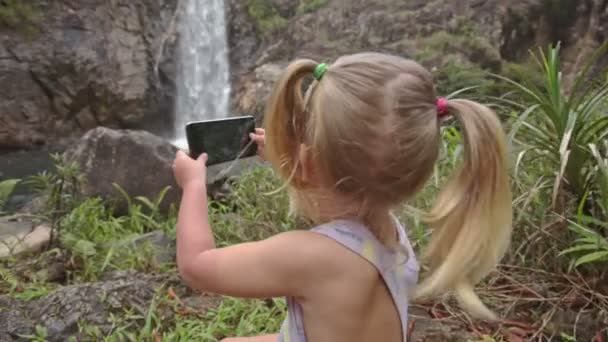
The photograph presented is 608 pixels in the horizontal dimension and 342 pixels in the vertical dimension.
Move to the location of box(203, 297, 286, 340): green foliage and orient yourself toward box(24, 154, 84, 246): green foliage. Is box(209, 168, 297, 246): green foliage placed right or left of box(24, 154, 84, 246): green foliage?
right

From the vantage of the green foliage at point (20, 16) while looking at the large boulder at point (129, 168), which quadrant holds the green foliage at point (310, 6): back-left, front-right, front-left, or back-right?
front-left

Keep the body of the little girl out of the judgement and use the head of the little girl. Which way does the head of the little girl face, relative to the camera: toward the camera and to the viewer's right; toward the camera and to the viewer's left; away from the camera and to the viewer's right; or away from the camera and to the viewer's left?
away from the camera and to the viewer's left

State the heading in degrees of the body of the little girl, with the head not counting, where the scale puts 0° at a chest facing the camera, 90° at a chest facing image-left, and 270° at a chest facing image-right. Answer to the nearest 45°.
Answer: approximately 135°

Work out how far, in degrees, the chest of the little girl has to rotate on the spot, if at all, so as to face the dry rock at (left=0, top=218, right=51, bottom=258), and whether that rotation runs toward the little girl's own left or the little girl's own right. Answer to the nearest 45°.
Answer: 0° — they already face it

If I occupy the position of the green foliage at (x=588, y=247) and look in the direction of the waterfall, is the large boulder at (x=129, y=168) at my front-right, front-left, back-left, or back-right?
front-left

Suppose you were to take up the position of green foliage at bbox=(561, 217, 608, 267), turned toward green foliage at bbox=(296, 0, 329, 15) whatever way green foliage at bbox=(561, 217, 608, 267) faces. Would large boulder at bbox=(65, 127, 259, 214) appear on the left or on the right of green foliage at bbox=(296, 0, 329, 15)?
left

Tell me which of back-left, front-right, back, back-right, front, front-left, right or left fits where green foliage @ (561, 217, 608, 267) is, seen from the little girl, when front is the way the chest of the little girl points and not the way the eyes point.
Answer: right

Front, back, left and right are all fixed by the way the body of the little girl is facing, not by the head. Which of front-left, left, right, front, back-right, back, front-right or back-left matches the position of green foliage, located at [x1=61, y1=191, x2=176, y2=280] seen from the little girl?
front

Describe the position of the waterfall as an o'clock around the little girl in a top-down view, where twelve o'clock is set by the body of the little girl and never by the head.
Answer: The waterfall is roughly at 1 o'clock from the little girl.

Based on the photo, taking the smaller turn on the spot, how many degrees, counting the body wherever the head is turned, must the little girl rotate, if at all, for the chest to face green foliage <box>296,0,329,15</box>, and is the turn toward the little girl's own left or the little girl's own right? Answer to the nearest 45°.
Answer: approximately 45° to the little girl's own right
